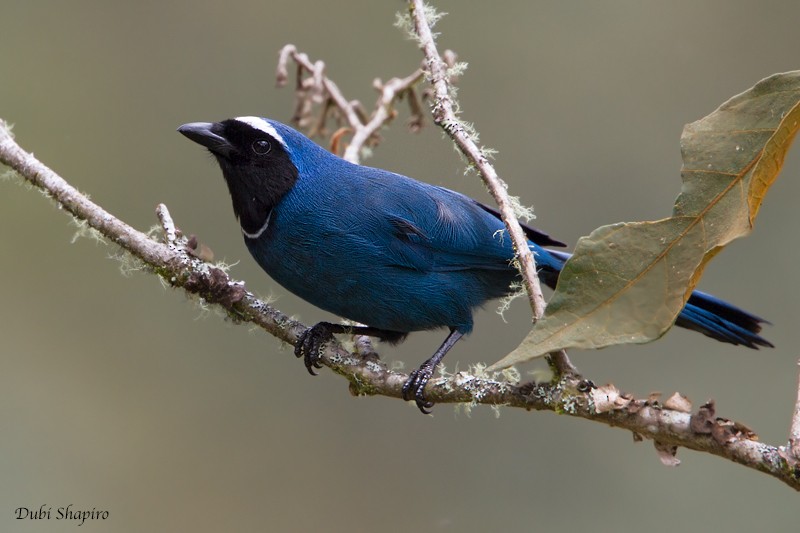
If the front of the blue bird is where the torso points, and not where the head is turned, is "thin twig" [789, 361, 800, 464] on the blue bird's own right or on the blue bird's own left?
on the blue bird's own left

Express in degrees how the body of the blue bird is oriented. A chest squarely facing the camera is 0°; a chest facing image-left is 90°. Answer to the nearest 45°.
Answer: approximately 90°
